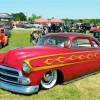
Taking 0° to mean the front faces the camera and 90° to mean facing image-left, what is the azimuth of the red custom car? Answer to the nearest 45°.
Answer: approximately 45°
